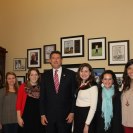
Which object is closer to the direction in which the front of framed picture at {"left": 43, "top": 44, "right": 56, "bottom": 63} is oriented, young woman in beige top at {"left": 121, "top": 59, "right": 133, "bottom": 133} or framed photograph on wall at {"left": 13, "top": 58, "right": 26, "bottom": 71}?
the young woman in beige top

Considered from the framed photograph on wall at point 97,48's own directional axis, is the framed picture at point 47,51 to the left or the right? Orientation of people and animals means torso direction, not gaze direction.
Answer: on its right

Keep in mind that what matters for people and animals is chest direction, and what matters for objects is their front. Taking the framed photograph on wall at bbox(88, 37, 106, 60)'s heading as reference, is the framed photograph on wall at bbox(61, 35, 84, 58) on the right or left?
on its right

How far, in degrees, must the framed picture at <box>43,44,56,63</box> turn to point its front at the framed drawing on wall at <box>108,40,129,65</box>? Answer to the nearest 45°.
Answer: approximately 45° to its left

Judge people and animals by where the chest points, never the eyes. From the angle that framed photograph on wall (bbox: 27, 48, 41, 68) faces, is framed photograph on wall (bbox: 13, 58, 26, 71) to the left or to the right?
on its right

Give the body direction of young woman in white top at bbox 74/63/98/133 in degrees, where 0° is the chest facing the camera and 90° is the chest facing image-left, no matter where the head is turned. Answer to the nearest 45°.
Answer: approximately 45°

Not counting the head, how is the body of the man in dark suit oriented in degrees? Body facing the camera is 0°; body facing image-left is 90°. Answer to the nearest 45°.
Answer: approximately 0°

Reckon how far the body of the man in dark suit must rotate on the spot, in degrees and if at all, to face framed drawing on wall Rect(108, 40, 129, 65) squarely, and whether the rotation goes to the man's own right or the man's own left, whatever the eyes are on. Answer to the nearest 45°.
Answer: approximately 135° to the man's own left
